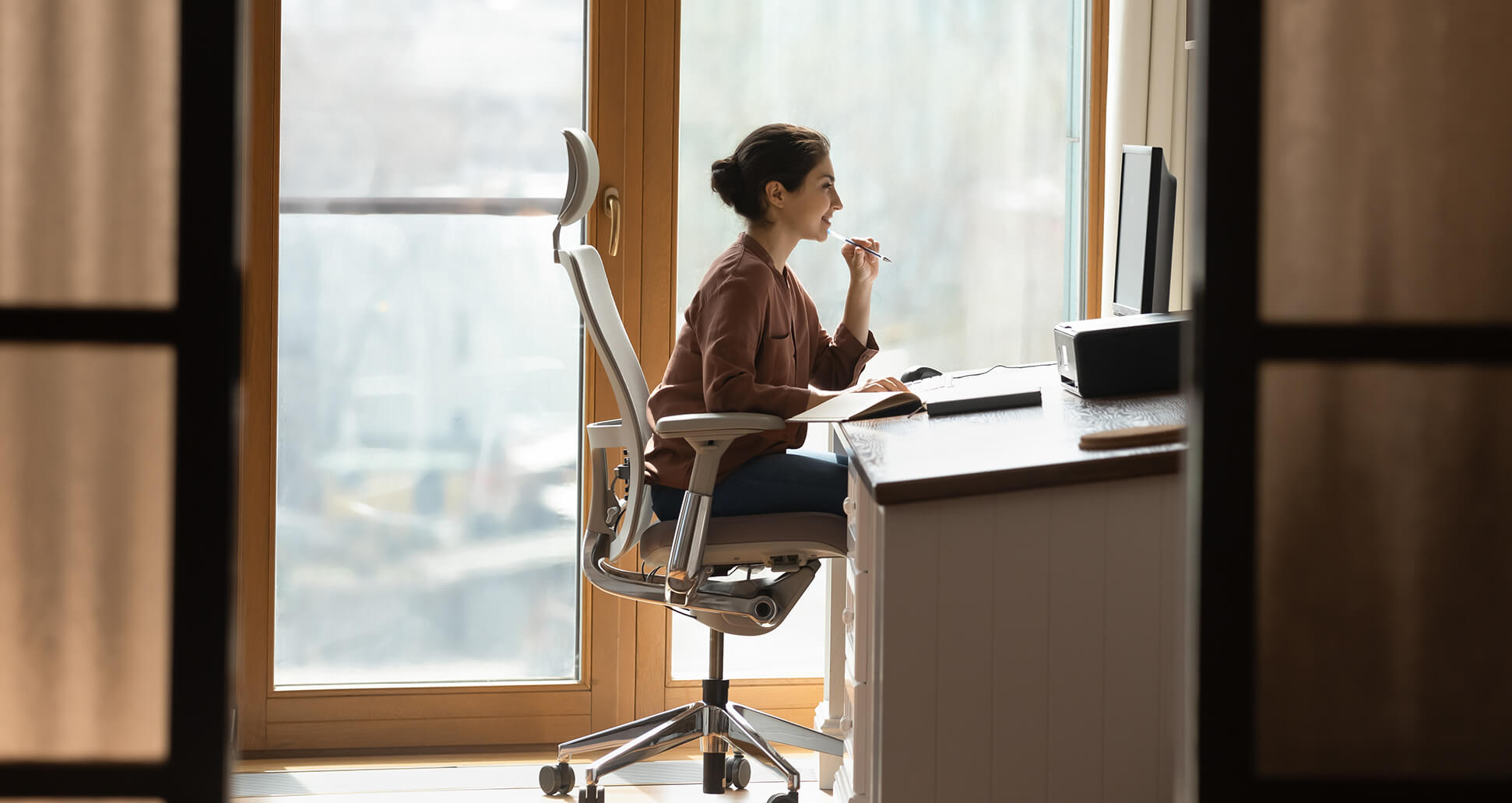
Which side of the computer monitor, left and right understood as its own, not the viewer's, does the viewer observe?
left

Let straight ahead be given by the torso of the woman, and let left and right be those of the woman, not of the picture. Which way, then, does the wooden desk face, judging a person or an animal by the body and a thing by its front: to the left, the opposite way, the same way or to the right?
the opposite way

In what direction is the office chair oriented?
to the viewer's right

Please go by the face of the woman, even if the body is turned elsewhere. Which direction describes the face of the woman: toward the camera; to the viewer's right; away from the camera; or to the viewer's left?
to the viewer's right

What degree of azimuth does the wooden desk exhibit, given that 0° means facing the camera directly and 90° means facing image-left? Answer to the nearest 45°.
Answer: approximately 90°

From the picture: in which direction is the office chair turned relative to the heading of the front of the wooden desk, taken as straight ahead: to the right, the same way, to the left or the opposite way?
the opposite way

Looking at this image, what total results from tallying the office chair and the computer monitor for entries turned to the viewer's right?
1

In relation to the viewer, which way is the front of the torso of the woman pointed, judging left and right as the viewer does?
facing to the right of the viewer
